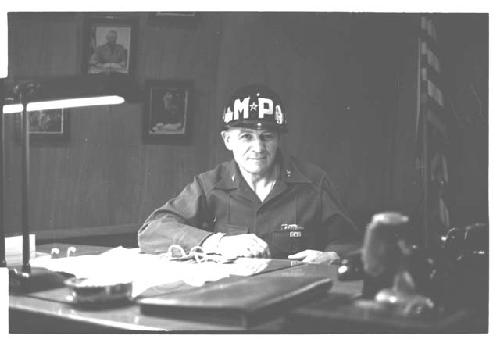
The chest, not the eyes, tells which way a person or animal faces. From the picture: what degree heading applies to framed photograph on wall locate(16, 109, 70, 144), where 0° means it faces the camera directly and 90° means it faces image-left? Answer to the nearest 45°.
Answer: approximately 0°

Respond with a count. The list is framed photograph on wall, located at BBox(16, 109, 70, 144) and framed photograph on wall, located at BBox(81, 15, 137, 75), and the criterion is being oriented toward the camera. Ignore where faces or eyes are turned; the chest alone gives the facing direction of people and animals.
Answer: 2

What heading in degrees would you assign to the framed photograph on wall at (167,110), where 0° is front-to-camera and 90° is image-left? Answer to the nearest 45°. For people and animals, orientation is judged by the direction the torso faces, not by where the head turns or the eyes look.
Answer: approximately 0°
